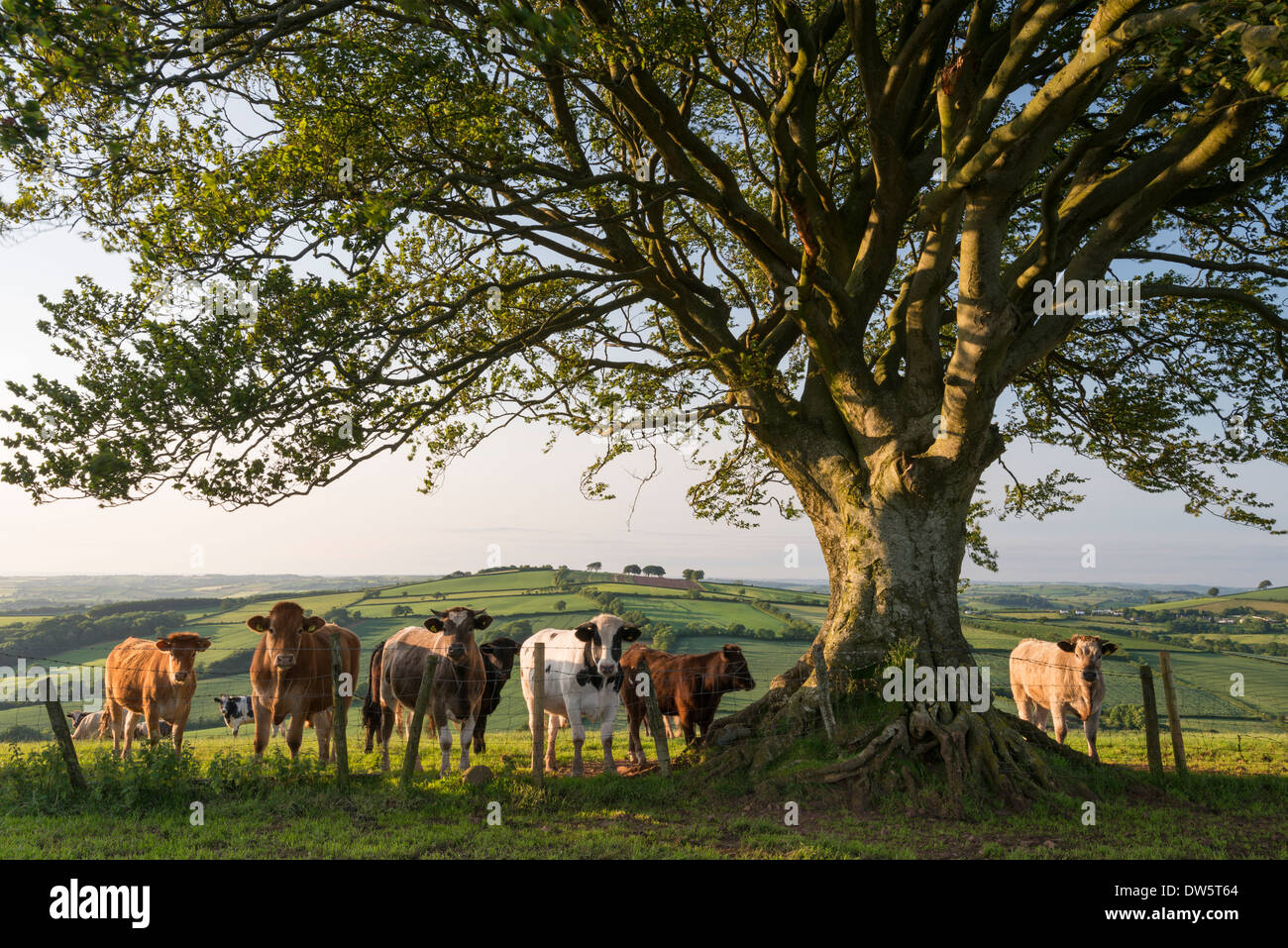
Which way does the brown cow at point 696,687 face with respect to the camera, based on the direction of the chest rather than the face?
to the viewer's right

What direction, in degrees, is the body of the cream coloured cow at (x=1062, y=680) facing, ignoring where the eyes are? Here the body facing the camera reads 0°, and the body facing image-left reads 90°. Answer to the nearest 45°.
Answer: approximately 315°

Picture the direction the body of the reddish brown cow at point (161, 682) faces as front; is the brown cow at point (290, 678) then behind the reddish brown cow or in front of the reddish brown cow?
in front

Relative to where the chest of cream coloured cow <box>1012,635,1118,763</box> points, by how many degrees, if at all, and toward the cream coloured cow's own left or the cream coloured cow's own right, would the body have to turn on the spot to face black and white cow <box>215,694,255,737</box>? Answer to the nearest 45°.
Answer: approximately 135° to the cream coloured cow's own right

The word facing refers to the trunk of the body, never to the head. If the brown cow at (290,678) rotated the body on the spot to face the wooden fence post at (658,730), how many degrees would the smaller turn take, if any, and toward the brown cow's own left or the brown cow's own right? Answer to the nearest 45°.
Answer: approximately 90° to the brown cow's own left

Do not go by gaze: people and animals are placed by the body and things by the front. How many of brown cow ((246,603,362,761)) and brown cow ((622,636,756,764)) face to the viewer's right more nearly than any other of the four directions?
1

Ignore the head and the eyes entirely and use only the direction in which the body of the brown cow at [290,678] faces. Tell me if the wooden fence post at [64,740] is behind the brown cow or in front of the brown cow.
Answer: in front

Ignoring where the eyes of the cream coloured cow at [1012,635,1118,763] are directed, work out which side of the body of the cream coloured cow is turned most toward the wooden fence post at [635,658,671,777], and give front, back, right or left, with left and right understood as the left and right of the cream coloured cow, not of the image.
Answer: right

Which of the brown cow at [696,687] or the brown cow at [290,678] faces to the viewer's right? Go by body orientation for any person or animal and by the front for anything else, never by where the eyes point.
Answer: the brown cow at [696,687]

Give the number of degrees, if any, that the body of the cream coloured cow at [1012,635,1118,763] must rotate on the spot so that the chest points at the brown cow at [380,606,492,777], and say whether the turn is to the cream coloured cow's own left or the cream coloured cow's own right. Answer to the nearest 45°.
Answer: approximately 90° to the cream coloured cow's own right

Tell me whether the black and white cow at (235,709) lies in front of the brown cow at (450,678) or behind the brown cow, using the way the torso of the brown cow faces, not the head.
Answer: behind
